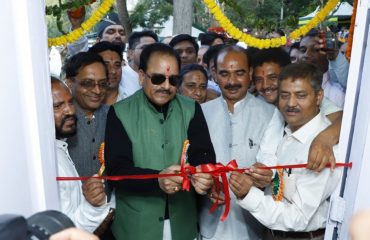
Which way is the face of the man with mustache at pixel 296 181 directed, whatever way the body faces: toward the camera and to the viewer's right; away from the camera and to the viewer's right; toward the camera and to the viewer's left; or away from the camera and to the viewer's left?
toward the camera and to the viewer's left

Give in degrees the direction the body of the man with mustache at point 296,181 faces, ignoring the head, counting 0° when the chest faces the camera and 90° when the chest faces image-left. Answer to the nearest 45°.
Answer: approximately 45°

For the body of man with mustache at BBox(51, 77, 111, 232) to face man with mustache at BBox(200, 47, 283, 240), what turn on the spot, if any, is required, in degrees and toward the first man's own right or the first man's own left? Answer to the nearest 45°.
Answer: approximately 45° to the first man's own left

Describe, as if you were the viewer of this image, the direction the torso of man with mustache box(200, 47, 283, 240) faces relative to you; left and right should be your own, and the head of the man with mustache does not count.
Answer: facing the viewer

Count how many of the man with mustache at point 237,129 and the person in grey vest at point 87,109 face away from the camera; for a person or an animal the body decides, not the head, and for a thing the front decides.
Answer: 0

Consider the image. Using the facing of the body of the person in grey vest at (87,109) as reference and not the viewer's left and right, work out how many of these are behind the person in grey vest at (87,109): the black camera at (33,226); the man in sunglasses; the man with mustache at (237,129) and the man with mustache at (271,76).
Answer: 0

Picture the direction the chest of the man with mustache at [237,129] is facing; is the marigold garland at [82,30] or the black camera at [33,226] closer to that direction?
the black camera

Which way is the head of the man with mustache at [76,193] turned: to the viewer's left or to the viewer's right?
to the viewer's right

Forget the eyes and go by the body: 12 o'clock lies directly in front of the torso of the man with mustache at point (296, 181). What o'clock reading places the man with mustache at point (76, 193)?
the man with mustache at point (76, 193) is roughly at 1 o'clock from the man with mustache at point (296, 181).

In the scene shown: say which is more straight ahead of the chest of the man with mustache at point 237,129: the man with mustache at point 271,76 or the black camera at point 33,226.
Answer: the black camera

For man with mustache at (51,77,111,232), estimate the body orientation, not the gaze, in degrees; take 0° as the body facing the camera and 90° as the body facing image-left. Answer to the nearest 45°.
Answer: approximately 315°

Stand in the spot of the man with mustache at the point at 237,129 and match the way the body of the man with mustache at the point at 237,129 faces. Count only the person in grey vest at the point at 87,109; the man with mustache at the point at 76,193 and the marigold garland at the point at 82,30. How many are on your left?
0

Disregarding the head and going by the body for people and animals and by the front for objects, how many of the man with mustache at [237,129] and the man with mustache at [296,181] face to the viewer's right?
0

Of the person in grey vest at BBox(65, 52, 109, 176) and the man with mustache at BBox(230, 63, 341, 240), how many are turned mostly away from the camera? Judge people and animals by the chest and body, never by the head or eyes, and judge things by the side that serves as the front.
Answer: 0

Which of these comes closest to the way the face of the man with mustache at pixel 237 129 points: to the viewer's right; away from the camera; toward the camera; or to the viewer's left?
toward the camera

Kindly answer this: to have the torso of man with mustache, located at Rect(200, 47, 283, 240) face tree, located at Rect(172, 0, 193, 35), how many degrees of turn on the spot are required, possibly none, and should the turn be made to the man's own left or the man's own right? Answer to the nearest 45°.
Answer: approximately 180°
